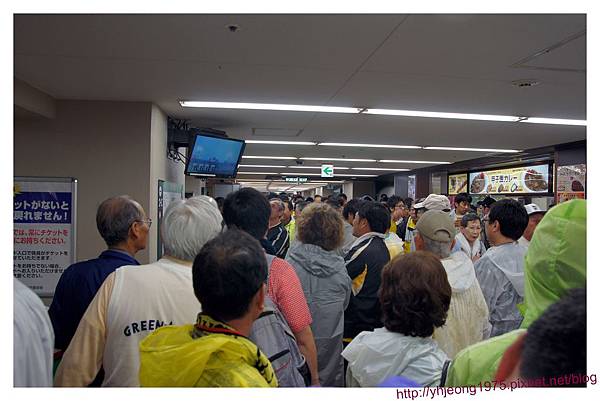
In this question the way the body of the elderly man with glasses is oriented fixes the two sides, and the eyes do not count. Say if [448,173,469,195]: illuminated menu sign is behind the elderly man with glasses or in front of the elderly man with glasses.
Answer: in front

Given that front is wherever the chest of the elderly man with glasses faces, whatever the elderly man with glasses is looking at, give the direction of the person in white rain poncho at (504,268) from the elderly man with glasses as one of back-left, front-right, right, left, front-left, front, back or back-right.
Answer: front-right

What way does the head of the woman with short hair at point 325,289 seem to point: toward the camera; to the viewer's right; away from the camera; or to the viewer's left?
away from the camera

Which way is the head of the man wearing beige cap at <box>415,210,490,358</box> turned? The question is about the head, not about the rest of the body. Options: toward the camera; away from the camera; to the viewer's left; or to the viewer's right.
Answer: away from the camera

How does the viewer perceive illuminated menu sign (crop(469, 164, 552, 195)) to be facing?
facing the viewer and to the left of the viewer

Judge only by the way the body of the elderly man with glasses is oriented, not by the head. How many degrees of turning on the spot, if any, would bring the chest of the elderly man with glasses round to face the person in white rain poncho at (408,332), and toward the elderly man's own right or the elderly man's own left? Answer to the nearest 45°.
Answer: approximately 90° to the elderly man's own right

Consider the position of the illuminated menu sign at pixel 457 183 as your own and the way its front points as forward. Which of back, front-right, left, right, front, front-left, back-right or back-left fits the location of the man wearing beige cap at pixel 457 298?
front-left

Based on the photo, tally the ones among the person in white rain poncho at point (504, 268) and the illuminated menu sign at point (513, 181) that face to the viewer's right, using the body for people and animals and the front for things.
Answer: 0

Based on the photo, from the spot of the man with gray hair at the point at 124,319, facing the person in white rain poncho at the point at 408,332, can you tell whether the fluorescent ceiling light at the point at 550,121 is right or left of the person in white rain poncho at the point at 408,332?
left

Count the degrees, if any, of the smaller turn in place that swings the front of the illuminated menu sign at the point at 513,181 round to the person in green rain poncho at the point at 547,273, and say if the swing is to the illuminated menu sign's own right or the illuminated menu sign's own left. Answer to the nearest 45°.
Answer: approximately 45° to the illuminated menu sign's own left

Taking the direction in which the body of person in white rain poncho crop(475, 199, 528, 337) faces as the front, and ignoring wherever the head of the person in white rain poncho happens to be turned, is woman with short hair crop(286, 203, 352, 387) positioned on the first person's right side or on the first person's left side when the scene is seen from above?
on the first person's left side

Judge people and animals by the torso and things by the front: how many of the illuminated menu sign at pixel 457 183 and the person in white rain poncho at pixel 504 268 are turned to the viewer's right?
0

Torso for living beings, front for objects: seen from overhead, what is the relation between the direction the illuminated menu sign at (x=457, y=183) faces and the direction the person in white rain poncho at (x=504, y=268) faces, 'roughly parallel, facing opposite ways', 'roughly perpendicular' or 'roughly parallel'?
roughly perpendicular
